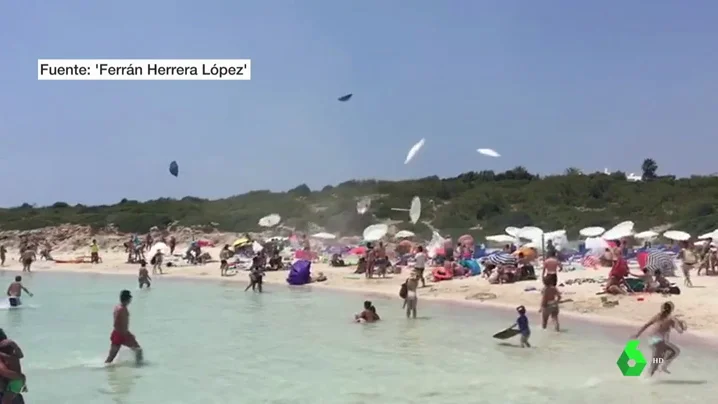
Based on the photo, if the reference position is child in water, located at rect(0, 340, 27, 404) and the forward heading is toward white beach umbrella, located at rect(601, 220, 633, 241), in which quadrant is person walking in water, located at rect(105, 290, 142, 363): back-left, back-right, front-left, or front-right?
front-left

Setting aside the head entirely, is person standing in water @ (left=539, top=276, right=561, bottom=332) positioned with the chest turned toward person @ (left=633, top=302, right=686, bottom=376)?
no

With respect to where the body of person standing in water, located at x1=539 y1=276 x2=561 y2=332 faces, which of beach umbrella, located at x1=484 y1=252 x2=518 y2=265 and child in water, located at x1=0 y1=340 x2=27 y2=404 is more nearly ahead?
the beach umbrella

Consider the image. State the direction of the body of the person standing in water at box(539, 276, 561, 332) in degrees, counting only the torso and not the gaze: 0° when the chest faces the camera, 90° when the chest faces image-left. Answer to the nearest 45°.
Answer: approximately 180°

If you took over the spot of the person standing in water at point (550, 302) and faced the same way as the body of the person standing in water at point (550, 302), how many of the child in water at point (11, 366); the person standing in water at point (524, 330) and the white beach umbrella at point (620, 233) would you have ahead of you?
1

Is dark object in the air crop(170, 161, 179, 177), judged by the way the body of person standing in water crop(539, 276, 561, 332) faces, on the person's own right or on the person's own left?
on the person's own left
